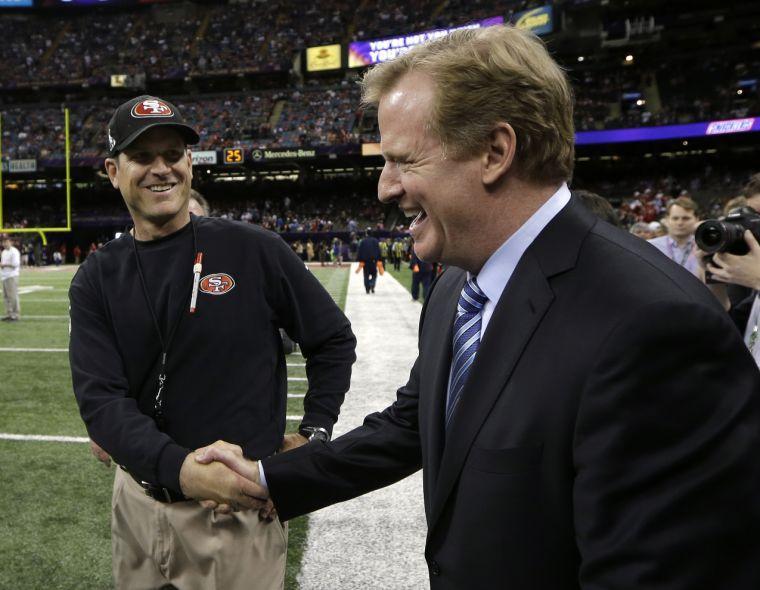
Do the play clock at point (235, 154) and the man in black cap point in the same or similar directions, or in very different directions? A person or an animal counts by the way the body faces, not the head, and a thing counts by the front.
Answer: same or similar directions

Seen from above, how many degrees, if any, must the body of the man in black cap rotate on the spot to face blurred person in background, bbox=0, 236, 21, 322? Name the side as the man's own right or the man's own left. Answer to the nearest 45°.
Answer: approximately 180°

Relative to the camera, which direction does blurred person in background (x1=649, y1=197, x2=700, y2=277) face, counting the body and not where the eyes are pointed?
toward the camera

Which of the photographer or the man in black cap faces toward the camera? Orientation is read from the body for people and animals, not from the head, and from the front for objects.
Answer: the man in black cap

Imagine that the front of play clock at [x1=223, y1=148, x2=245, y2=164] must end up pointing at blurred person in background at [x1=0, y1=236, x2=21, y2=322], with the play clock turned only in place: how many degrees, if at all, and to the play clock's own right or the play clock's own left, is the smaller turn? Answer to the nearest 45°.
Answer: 0° — it already faces them

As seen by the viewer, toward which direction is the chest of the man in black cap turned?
toward the camera

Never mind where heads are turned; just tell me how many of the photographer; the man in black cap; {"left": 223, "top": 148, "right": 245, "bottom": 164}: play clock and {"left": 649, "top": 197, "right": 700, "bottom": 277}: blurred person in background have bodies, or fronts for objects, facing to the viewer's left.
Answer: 1

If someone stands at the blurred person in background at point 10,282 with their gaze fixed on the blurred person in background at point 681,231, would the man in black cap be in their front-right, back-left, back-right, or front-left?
front-right

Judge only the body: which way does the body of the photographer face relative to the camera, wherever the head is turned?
to the viewer's left

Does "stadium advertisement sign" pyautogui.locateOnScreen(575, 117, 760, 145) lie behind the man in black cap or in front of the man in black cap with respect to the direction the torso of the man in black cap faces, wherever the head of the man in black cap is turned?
behind

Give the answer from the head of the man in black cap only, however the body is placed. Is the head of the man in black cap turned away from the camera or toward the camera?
toward the camera
